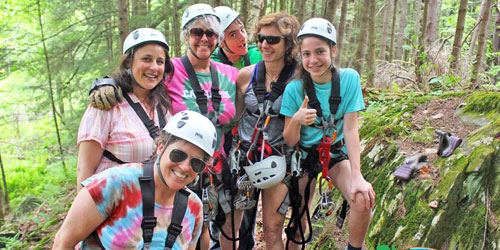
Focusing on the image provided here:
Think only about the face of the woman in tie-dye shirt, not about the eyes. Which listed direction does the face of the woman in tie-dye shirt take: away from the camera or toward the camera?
toward the camera

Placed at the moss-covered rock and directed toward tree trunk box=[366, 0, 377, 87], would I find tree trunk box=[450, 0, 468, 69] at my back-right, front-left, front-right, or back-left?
front-right

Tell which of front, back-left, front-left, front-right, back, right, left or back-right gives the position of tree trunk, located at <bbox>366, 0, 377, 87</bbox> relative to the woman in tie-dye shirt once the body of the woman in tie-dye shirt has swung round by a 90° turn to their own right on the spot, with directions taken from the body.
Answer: back

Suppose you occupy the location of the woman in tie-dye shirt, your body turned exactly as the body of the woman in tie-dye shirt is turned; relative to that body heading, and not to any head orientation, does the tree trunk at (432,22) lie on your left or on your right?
on your left

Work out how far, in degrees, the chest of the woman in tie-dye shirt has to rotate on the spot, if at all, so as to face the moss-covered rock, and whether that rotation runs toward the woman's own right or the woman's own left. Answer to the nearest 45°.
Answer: approximately 45° to the woman's own left

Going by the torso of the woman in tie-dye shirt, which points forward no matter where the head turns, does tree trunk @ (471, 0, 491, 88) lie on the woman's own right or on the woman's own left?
on the woman's own left

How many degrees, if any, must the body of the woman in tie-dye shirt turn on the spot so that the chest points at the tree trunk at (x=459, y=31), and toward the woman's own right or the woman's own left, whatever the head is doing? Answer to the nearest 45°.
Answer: approximately 90° to the woman's own left

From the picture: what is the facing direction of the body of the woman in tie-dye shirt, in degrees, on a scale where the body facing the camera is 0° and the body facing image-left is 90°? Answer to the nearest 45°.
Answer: approximately 315°

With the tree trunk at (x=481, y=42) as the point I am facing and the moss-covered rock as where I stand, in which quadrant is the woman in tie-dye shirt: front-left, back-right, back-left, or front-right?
back-left
